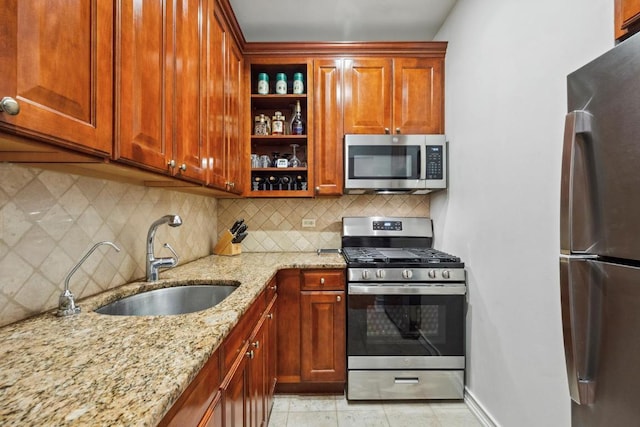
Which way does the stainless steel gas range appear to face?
toward the camera

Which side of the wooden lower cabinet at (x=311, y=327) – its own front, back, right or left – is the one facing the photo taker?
front

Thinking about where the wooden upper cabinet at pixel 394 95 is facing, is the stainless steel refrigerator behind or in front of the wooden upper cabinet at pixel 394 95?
in front

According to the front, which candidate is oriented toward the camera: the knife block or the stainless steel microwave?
the stainless steel microwave

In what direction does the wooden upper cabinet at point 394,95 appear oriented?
toward the camera

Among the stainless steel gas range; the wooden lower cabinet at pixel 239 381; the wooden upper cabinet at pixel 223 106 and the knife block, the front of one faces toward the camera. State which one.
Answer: the stainless steel gas range

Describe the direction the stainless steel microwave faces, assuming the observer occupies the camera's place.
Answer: facing the viewer

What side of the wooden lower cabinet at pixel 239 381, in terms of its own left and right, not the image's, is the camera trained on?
right

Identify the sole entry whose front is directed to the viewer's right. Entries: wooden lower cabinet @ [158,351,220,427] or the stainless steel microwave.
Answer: the wooden lower cabinet

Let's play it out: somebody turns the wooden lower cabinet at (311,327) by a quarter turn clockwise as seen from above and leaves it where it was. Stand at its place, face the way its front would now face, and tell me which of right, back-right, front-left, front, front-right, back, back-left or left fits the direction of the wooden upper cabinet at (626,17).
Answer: back-left

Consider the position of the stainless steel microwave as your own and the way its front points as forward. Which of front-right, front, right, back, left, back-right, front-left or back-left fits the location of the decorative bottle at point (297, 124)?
right

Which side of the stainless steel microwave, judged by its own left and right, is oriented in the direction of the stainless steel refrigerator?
front

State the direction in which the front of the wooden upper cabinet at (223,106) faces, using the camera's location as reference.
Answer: facing to the right of the viewer

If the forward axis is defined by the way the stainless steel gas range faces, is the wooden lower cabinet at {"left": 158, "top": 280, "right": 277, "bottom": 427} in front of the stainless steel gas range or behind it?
in front
